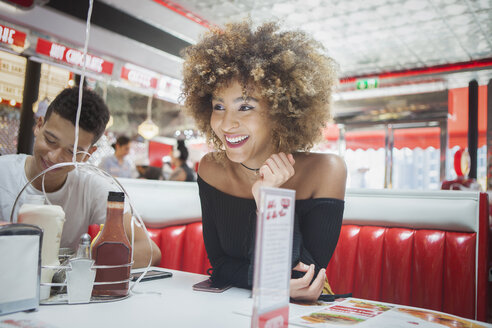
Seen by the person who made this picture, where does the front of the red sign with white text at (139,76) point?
facing the viewer and to the right of the viewer

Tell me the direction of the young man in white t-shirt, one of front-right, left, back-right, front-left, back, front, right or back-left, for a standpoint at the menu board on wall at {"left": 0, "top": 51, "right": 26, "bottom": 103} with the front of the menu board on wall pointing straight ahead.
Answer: front-right

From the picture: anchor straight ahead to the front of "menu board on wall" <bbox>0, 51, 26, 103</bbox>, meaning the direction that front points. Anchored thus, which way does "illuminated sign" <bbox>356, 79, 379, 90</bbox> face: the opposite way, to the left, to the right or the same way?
to the right

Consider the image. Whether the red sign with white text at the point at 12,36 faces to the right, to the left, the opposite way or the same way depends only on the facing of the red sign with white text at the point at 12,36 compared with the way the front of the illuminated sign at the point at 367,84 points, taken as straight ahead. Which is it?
to the left

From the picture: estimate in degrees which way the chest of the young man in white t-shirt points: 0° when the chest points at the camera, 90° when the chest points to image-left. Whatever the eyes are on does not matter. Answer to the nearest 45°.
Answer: approximately 0°

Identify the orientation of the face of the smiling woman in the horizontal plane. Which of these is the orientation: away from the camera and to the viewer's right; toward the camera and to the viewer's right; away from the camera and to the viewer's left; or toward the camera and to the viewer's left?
toward the camera and to the viewer's left

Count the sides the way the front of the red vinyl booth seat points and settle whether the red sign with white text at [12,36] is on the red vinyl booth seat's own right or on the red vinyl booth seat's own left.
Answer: on the red vinyl booth seat's own right

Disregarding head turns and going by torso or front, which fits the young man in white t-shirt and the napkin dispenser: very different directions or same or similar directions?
same or similar directions

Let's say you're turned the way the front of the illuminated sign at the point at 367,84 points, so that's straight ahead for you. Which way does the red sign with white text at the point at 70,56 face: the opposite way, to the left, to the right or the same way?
to the left

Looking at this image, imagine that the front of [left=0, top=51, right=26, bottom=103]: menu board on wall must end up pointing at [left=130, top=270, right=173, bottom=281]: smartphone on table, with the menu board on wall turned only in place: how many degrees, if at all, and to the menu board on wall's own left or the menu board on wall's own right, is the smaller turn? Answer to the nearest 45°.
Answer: approximately 45° to the menu board on wall's own right

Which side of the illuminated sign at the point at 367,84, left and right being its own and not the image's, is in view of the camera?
front

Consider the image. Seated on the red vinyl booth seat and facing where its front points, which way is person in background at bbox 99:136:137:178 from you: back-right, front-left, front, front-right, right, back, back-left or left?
right

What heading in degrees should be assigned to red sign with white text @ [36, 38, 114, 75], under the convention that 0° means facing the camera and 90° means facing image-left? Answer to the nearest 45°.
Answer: approximately 315°

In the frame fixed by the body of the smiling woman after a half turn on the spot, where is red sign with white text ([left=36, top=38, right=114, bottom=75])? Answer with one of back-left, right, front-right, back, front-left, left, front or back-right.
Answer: left

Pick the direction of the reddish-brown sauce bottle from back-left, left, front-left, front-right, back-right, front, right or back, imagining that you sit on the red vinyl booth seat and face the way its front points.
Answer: front

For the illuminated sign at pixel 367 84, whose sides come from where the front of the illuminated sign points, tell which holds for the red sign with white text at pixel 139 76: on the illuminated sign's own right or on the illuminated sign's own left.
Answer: on the illuminated sign's own right

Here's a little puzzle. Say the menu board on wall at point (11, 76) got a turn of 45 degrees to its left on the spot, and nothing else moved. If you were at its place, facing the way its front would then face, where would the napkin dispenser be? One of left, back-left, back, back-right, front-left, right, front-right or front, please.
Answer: right
